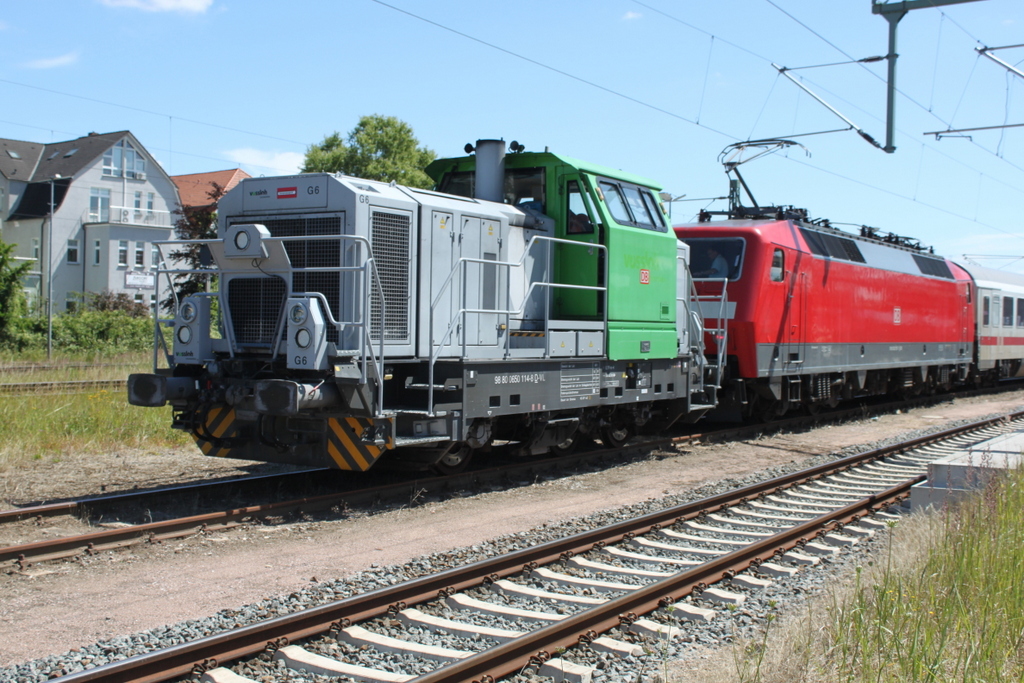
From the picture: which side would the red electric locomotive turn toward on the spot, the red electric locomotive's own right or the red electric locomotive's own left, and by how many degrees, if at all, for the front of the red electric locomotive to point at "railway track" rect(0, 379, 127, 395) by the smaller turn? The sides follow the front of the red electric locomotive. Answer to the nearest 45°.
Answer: approximately 45° to the red electric locomotive's own right

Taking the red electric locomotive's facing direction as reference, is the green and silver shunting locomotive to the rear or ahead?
ahead

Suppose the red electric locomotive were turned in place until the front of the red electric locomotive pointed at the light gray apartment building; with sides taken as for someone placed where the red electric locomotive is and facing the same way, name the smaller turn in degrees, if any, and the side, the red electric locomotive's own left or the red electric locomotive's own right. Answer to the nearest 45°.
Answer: approximately 90° to the red electric locomotive's own right

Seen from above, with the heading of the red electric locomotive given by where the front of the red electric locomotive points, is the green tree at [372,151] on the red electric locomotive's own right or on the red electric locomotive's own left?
on the red electric locomotive's own right

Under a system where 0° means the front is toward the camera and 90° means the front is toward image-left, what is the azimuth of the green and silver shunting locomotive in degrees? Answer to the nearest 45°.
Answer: approximately 45°

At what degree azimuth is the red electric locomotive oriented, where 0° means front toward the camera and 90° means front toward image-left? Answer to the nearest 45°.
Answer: approximately 45°

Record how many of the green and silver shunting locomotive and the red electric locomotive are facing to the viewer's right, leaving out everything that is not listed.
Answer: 0

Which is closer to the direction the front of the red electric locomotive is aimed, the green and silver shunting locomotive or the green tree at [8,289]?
the green and silver shunting locomotive

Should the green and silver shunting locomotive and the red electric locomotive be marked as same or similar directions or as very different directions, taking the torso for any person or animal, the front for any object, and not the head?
same or similar directions

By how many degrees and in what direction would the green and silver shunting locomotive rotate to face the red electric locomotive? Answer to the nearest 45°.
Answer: approximately 180°

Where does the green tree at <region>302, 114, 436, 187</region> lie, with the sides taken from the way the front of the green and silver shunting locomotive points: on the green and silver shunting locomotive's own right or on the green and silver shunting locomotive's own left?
on the green and silver shunting locomotive's own right
